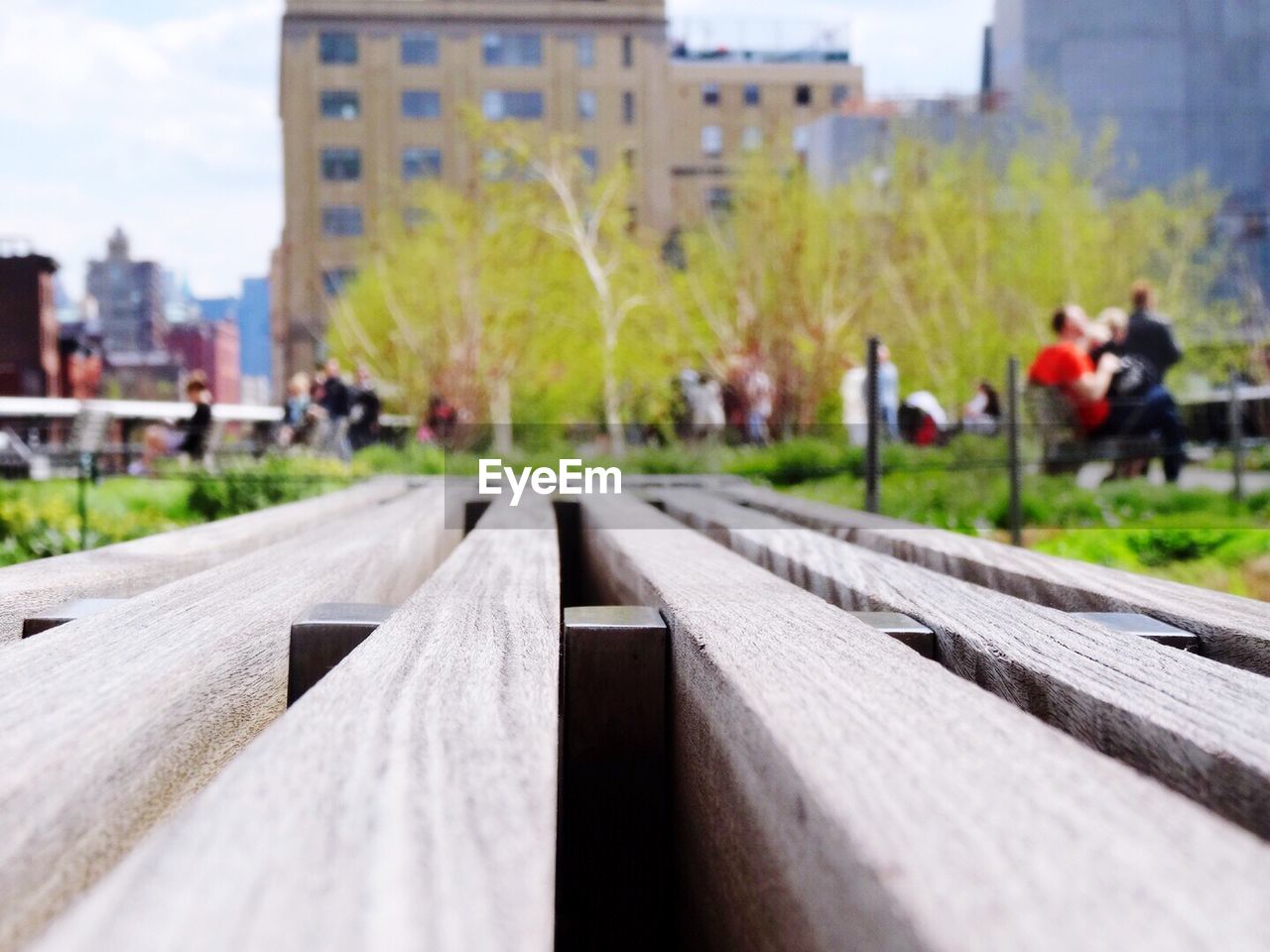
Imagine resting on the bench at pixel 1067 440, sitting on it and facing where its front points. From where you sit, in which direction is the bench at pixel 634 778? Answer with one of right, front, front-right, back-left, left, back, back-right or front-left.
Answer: right

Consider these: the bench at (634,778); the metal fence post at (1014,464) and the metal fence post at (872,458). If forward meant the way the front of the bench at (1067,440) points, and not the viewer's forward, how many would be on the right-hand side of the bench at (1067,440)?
3

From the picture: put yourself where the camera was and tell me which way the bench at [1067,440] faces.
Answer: facing to the right of the viewer

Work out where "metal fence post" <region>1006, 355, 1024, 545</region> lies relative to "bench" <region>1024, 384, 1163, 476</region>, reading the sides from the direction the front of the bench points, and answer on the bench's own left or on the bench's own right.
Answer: on the bench's own right

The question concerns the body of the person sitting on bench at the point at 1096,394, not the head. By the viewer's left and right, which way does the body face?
facing to the right of the viewer

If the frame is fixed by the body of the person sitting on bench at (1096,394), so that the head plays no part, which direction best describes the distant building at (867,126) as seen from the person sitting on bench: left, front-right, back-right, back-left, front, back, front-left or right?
left

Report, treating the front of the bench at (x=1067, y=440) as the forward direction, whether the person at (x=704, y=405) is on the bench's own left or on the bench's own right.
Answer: on the bench's own left

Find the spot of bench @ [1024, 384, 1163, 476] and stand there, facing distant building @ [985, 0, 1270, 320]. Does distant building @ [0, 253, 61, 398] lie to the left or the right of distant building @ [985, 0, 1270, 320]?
left
